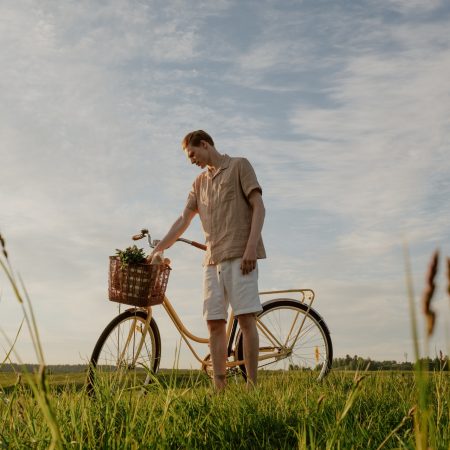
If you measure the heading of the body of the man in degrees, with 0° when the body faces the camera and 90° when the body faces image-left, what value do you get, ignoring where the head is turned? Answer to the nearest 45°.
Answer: approximately 45°

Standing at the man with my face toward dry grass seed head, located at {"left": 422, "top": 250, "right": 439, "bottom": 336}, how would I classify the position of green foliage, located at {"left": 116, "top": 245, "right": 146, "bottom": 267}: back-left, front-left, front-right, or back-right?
back-right
